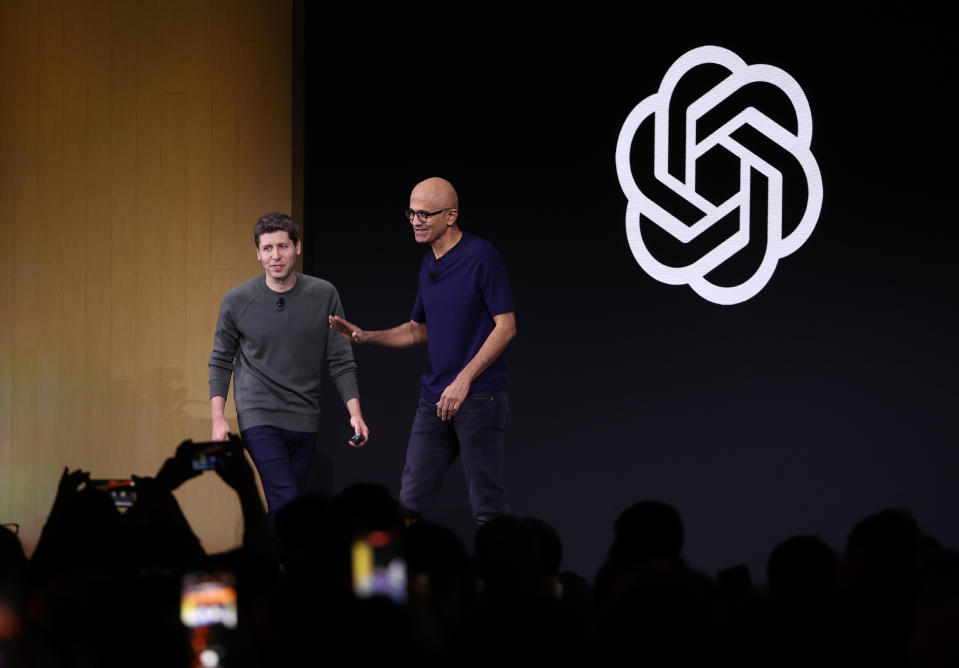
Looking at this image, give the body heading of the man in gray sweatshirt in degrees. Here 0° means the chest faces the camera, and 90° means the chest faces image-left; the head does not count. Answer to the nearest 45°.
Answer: approximately 0°

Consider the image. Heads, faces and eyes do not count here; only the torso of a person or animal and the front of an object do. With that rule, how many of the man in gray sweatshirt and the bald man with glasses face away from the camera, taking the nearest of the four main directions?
0

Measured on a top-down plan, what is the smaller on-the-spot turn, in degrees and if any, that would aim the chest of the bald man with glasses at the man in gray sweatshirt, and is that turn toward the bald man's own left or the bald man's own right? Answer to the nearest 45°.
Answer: approximately 45° to the bald man's own right

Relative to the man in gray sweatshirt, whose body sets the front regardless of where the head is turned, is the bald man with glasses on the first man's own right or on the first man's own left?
on the first man's own left

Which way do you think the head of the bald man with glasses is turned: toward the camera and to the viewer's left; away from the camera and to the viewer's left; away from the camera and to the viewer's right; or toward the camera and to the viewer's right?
toward the camera and to the viewer's left

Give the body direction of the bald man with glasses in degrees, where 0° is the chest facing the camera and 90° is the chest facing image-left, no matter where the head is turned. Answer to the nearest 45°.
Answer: approximately 45°
